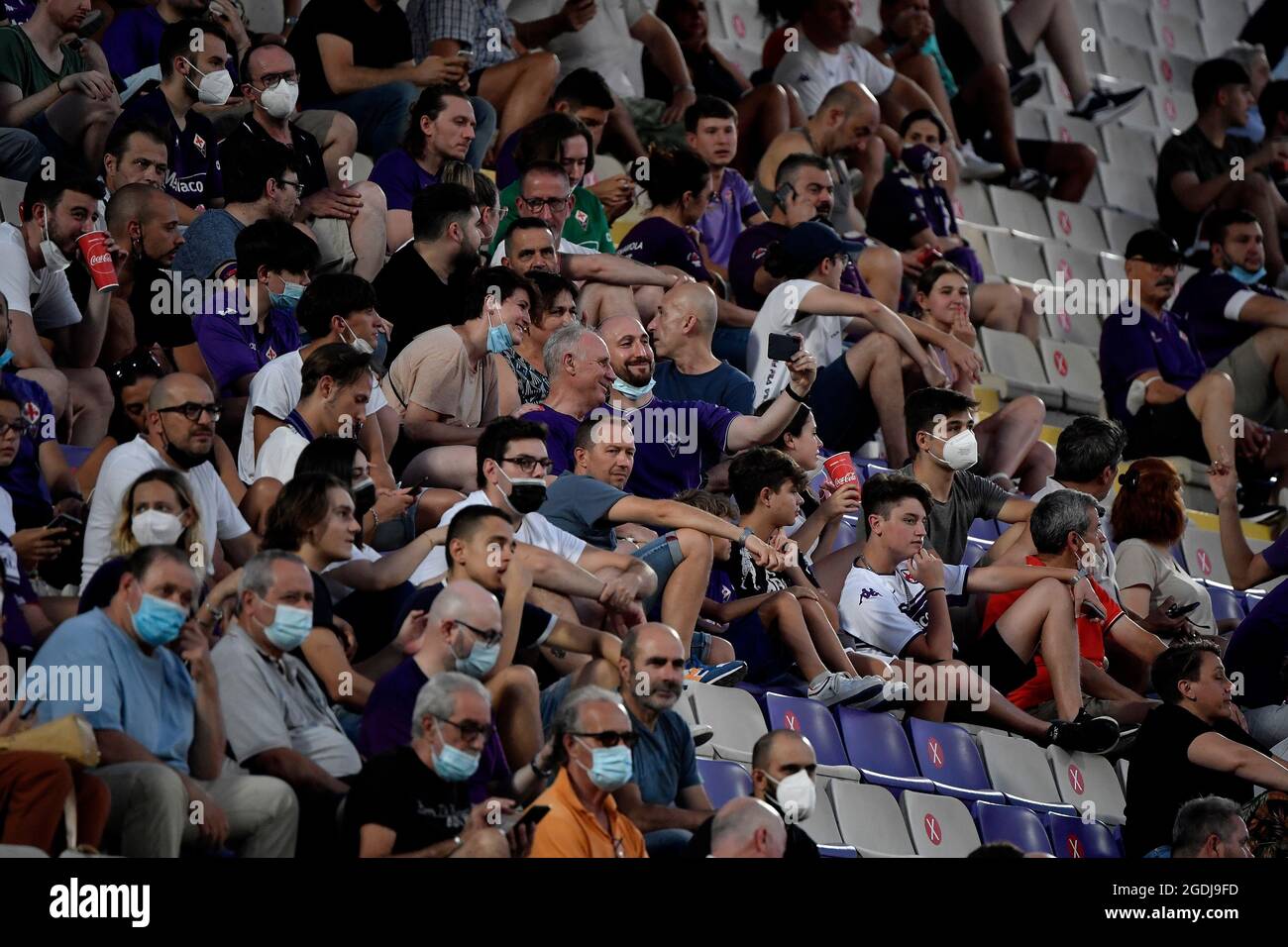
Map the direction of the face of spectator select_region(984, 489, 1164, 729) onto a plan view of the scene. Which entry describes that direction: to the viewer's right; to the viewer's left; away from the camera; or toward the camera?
to the viewer's right

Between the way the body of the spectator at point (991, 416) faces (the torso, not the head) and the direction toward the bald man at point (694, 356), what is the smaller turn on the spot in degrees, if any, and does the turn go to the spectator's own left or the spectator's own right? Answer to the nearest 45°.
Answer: approximately 90° to the spectator's own right

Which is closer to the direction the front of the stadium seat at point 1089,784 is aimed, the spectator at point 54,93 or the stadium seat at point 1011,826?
the stadium seat

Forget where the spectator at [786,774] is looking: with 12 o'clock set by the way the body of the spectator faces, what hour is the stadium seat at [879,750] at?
The stadium seat is roughly at 8 o'clock from the spectator.

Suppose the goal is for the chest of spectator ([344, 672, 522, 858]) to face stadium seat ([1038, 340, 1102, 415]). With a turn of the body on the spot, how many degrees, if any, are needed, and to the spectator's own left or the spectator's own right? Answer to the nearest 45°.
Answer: approximately 90° to the spectator's own left
